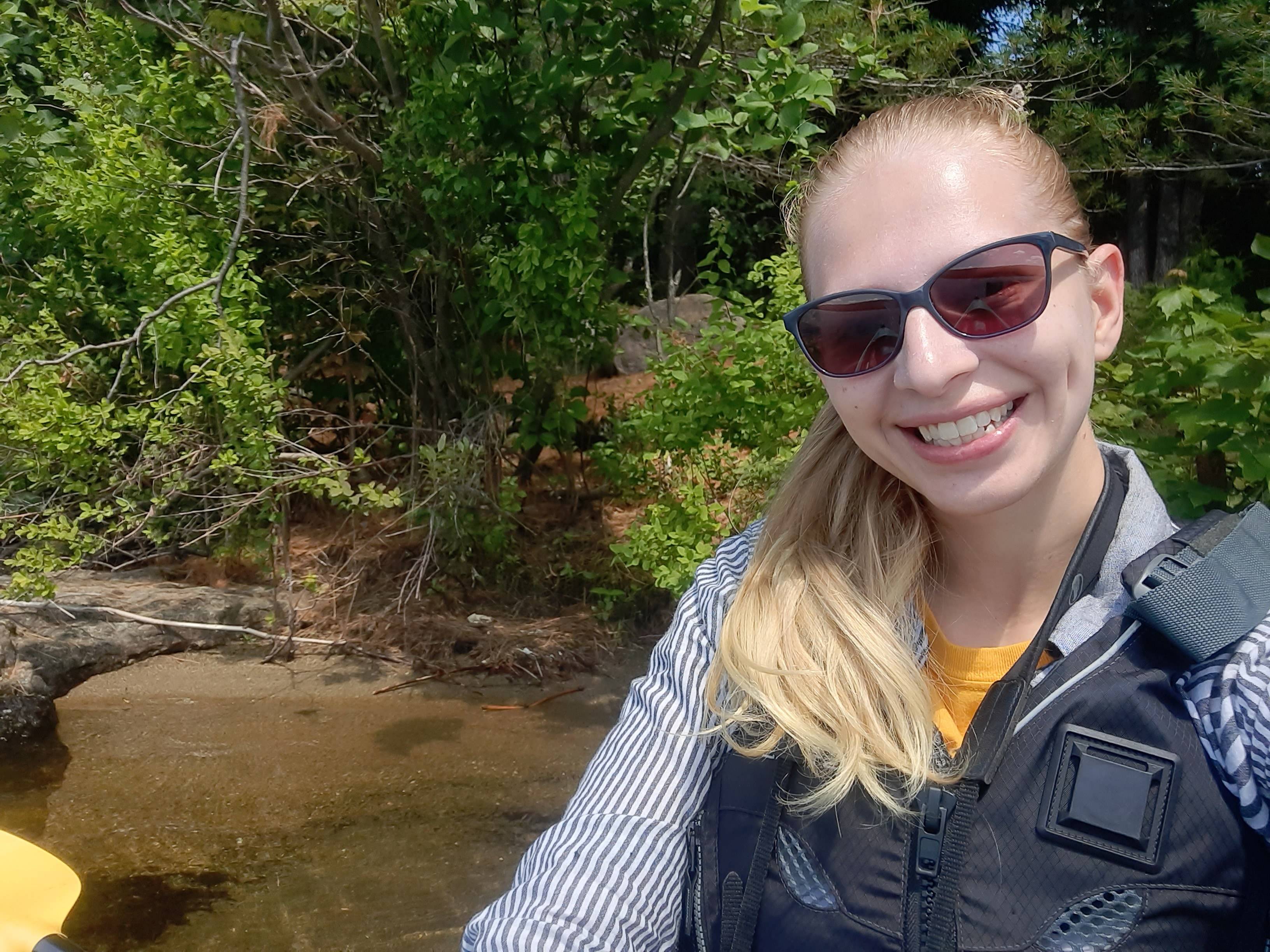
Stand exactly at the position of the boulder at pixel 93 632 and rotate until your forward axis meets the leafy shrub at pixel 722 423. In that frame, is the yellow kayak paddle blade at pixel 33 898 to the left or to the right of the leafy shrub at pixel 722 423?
right

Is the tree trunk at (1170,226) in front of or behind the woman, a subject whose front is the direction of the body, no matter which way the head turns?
behind

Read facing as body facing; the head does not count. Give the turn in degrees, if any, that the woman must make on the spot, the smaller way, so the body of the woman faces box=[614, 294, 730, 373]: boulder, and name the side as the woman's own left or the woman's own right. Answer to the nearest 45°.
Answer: approximately 180°

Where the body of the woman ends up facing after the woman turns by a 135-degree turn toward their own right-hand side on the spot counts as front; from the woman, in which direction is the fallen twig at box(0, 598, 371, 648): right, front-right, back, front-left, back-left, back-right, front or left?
front

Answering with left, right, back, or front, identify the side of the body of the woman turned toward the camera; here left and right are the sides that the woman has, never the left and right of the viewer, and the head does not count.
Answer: front

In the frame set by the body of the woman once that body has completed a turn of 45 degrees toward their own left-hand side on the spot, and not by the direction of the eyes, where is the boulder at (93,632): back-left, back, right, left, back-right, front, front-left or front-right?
back

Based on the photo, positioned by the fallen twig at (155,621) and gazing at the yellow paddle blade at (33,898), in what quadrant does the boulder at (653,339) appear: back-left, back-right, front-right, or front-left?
back-left

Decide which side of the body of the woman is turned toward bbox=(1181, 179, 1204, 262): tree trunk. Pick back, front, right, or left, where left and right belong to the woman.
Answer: back

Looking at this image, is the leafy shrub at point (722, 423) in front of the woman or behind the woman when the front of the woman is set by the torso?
behind
